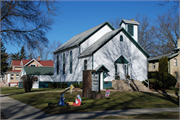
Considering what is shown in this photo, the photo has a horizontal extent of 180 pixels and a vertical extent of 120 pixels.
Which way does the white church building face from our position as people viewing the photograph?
facing the viewer and to the right of the viewer
